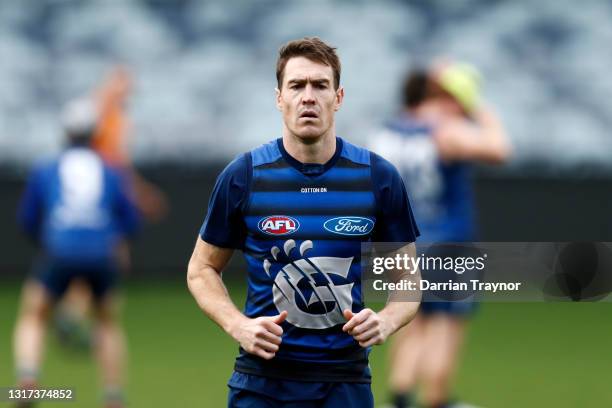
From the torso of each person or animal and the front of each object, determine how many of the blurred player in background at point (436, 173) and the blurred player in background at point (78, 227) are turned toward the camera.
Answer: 0

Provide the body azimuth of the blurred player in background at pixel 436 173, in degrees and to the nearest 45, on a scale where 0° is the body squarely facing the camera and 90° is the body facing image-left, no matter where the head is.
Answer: approximately 225°

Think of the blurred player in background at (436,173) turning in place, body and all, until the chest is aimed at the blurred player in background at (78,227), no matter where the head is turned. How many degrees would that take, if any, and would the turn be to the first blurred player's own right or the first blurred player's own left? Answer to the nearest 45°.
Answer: approximately 135° to the first blurred player's own left

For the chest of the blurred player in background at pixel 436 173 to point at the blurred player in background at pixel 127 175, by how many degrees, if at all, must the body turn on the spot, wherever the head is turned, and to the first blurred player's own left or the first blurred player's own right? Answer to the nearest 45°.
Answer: approximately 90° to the first blurred player's own left

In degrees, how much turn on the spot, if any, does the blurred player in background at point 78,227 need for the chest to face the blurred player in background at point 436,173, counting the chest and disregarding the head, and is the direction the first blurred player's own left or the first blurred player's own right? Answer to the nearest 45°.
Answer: approximately 135° to the first blurred player's own right

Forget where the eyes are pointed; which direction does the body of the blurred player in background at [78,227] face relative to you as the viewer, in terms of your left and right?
facing away from the viewer

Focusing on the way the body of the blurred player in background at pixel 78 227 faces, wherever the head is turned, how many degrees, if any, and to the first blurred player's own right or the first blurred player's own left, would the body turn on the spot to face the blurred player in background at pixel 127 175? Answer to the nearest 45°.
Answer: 0° — they already face them
